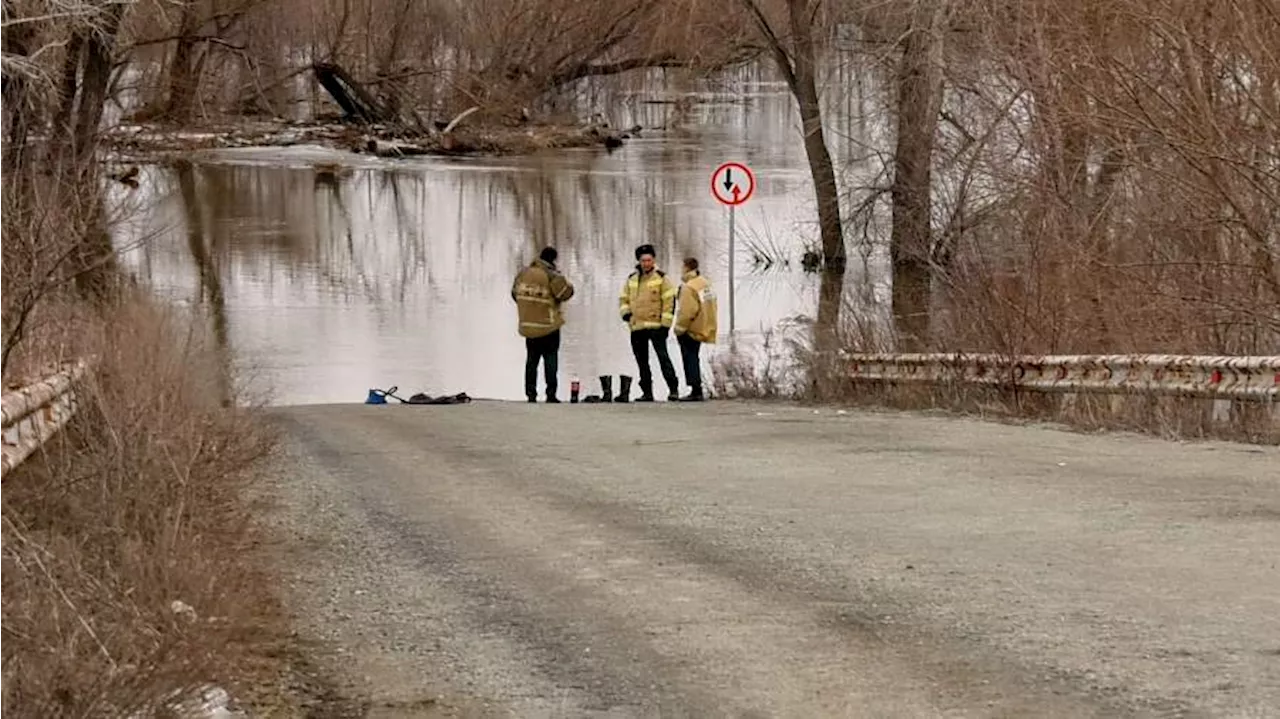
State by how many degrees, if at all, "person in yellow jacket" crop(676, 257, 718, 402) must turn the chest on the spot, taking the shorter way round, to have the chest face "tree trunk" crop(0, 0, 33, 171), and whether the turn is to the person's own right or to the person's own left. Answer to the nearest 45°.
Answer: approximately 45° to the person's own left

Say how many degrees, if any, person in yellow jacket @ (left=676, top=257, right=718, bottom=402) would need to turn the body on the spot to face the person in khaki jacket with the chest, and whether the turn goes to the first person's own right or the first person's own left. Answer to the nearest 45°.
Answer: approximately 45° to the first person's own left

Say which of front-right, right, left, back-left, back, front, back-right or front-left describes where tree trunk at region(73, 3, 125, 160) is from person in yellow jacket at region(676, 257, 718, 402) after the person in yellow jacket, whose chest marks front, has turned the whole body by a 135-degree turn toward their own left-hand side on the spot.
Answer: back-right

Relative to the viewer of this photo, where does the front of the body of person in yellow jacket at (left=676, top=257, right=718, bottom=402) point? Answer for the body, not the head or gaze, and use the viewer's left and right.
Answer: facing away from the viewer and to the left of the viewer

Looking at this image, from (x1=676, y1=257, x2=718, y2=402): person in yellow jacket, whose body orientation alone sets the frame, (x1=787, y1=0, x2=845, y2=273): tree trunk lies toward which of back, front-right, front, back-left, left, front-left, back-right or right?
front-right

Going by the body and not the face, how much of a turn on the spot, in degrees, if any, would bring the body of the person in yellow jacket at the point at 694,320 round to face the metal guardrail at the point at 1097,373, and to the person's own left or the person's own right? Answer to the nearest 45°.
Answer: approximately 180°
